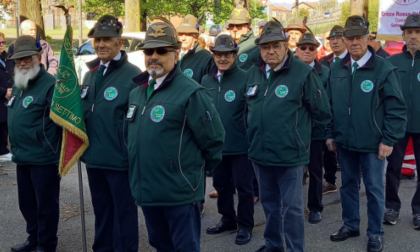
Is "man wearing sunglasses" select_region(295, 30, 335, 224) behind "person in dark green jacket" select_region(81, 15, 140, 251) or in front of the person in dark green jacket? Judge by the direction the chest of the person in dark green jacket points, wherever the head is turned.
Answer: behind

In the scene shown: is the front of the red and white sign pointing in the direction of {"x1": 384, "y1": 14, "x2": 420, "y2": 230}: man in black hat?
yes

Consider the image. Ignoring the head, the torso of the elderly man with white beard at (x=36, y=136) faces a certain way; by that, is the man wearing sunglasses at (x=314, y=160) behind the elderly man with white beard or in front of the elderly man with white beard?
behind

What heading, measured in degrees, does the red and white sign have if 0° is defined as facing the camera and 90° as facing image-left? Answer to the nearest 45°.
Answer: approximately 0°

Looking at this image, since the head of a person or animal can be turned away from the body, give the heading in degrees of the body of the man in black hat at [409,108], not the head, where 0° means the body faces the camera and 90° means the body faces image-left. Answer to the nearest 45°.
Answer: approximately 0°

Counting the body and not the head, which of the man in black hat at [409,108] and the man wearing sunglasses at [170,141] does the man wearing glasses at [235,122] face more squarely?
the man wearing sunglasses

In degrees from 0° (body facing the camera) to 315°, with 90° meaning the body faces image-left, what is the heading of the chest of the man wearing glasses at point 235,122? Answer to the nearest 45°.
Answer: approximately 45°

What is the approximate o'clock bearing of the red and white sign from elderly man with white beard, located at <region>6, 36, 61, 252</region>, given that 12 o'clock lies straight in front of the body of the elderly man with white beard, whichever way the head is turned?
The red and white sign is roughly at 7 o'clock from the elderly man with white beard.

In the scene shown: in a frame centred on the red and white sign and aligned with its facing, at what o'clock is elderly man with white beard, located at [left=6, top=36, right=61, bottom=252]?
The elderly man with white beard is roughly at 1 o'clock from the red and white sign.

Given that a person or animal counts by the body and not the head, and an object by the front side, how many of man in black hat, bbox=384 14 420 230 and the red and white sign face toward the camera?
2

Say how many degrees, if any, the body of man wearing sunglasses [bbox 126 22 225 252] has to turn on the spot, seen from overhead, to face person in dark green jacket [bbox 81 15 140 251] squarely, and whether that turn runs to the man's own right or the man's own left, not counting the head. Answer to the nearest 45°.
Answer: approximately 90° to the man's own right

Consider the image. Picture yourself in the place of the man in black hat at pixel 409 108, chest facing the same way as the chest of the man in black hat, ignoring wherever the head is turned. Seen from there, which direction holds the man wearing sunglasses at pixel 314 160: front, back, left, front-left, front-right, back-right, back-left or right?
right

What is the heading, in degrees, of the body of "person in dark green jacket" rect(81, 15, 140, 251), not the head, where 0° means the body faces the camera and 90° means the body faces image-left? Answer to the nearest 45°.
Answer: approximately 45°

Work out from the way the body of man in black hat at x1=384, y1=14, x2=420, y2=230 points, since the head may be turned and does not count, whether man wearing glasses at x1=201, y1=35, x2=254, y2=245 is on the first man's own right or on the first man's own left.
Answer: on the first man's own right
